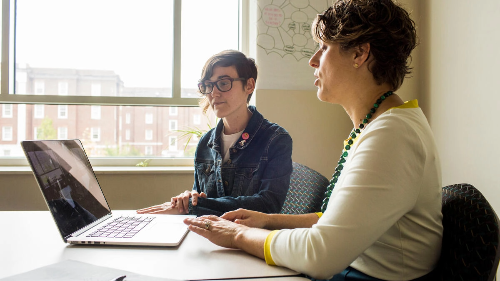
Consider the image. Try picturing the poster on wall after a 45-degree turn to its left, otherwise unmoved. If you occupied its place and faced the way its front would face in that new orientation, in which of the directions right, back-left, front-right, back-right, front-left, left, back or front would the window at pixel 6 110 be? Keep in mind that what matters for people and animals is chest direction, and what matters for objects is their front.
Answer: back-right

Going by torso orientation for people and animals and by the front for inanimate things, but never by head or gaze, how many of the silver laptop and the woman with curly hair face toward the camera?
0

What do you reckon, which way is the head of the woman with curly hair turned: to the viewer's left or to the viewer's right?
to the viewer's left

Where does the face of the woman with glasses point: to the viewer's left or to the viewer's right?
to the viewer's left

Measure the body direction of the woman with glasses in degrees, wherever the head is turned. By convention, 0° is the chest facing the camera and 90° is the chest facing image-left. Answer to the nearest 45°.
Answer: approximately 45°

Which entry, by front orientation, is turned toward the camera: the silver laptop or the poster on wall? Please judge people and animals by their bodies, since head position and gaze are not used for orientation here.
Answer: the poster on wall

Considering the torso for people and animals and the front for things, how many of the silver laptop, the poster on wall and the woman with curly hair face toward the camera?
1

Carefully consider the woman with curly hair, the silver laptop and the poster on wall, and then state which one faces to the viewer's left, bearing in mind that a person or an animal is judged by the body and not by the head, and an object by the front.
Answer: the woman with curly hair

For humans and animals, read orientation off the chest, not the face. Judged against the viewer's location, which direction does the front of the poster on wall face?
facing the viewer

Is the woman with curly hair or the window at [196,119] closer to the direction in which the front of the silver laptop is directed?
the woman with curly hair

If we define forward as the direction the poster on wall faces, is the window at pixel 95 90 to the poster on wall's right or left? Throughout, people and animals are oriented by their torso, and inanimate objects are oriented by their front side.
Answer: on its right

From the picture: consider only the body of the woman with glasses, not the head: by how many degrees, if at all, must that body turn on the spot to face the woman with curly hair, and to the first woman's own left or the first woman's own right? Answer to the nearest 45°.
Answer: approximately 45° to the first woman's own left

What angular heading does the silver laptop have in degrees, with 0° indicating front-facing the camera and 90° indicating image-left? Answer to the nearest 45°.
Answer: approximately 270°

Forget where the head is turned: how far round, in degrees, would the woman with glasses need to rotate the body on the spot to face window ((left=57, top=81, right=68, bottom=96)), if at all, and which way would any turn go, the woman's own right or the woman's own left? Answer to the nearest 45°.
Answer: approximately 90° to the woman's own right

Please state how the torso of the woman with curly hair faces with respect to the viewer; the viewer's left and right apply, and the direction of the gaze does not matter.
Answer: facing to the left of the viewer

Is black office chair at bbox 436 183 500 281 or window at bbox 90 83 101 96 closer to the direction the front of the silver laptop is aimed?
the black office chair

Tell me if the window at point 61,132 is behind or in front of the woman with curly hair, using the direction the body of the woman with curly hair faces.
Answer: in front

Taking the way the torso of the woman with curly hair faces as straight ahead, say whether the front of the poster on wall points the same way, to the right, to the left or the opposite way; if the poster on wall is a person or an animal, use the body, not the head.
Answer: to the left
